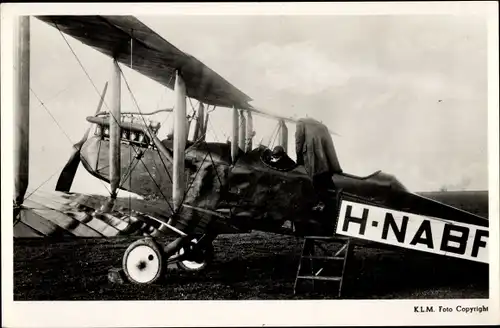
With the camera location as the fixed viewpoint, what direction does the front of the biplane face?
facing away from the viewer and to the left of the viewer
